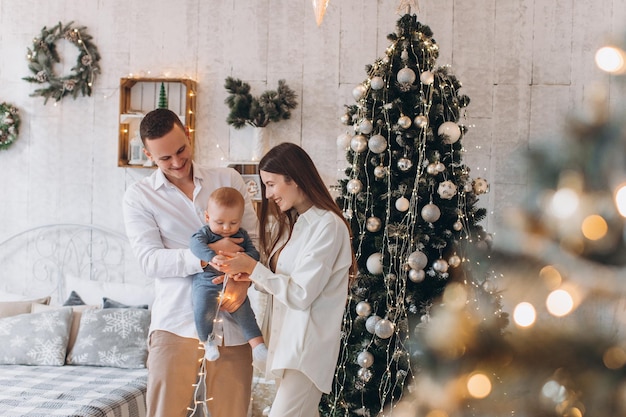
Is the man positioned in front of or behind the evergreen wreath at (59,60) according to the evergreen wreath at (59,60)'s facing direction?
in front

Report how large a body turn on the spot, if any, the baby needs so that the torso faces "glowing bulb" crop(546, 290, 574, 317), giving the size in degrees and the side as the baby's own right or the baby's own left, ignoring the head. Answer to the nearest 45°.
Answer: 0° — they already face it

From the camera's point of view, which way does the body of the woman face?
to the viewer's left

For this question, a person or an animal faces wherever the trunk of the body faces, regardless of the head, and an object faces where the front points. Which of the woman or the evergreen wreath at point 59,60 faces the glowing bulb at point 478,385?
the evergreen wreath

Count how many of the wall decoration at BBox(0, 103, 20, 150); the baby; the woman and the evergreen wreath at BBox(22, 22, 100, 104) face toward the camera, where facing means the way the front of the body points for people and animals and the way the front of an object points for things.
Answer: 3

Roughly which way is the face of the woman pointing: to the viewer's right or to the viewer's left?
to the viewer's left

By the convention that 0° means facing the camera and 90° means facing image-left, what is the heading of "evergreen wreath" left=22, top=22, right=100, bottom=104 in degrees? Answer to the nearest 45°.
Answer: approximately 0°

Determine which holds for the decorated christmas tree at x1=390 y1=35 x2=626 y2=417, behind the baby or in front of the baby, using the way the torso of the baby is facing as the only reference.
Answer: in front
